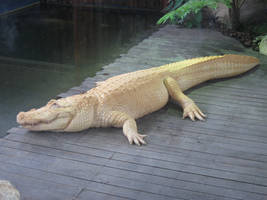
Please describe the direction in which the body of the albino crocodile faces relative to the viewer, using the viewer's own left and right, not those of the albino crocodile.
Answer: facing the viewer and to the left of the viewer
